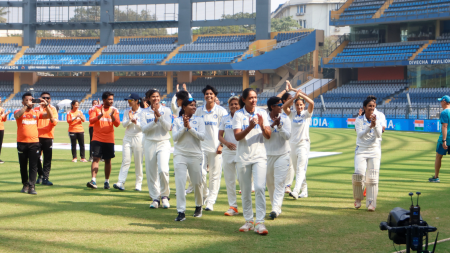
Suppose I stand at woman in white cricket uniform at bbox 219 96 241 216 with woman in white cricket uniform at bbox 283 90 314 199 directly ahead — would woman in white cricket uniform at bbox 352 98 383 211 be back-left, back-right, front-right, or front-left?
front-right

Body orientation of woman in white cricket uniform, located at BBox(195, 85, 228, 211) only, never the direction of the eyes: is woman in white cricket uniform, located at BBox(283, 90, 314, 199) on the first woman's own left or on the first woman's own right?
on the first woman's own left

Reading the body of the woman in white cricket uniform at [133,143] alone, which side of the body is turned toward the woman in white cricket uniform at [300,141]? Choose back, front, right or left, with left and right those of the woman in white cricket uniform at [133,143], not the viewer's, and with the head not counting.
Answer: left

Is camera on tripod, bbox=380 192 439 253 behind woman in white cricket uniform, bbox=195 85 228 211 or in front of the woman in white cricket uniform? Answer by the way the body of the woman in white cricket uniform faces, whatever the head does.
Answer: in front

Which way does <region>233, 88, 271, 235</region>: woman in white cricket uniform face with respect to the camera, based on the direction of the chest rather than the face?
toward the camera

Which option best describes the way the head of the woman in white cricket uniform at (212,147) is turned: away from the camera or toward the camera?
toward the camera

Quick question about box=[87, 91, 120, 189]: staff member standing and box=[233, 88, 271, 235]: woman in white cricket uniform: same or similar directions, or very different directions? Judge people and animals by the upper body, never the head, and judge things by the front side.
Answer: same or similar directions

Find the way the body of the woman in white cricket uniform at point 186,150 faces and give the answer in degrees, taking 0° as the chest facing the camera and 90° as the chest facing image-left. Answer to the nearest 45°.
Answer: approximately 0°

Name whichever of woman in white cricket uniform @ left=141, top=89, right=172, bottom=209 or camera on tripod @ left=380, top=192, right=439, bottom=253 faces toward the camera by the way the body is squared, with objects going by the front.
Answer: the woman in white cricket uniform

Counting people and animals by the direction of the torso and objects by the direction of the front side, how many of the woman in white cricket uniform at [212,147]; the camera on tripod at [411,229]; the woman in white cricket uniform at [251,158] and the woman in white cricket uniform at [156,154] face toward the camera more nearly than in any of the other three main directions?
3

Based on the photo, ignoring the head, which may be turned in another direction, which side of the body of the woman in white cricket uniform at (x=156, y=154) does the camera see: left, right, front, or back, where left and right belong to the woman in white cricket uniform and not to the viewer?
front

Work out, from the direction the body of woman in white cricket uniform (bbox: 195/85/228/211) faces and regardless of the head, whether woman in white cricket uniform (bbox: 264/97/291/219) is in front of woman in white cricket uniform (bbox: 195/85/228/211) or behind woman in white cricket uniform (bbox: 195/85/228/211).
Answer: in front

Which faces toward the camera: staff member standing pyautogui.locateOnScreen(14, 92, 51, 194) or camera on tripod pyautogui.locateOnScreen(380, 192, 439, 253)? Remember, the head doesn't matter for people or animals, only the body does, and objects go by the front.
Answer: the staff member standing

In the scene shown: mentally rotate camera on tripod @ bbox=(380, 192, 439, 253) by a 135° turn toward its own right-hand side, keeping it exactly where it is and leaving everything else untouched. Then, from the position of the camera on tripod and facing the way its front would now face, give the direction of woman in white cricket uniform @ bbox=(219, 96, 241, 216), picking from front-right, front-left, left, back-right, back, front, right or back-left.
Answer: back-left

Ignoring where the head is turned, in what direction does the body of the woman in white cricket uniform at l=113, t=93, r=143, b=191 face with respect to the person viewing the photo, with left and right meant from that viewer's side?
facing the viewer and to the left of the viewer

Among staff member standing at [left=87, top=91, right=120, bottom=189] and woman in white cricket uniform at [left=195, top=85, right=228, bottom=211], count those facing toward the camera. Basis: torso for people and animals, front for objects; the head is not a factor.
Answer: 2

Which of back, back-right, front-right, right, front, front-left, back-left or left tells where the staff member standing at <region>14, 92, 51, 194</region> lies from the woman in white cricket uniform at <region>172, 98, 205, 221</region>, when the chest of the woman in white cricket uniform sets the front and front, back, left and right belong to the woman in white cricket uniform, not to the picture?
back-right
